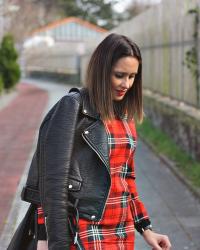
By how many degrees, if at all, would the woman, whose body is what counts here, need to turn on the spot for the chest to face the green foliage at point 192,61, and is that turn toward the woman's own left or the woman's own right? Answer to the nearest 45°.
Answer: approximately 135° to the woman's own left

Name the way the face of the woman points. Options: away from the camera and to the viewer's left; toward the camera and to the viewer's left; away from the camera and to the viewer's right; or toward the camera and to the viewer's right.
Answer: toward the camera and to the viewer's right
